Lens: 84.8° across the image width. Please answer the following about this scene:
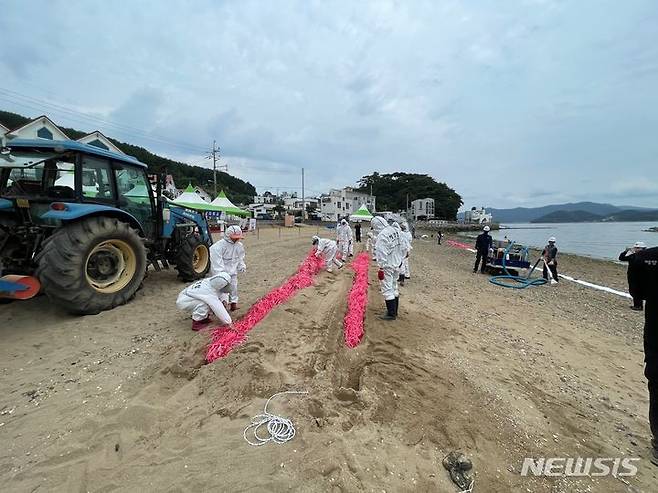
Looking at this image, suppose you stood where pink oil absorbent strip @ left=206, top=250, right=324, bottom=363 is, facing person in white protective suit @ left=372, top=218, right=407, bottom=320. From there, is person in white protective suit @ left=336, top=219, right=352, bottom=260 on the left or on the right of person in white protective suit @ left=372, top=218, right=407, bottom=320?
left

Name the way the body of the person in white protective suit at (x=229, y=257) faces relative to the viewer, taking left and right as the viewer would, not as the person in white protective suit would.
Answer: facing the viewer and to the right of the viewer

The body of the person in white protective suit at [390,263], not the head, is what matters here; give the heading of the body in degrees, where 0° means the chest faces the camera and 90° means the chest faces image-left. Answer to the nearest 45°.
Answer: approximately 135°

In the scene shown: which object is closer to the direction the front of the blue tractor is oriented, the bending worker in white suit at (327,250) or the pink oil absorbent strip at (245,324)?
the bending worker in white suit

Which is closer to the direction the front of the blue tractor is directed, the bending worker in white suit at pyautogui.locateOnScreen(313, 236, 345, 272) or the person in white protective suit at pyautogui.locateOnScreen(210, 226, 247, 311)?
the bending worker in white suit

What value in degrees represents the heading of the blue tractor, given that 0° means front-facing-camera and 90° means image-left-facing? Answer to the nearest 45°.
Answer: approximately 225°

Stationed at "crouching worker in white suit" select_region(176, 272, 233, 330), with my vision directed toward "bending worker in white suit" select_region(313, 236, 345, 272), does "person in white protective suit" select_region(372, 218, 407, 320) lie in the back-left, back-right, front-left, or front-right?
front-right

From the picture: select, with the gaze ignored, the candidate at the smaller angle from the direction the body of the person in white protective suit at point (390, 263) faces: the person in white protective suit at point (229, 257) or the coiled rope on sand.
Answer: the person in white protective suit

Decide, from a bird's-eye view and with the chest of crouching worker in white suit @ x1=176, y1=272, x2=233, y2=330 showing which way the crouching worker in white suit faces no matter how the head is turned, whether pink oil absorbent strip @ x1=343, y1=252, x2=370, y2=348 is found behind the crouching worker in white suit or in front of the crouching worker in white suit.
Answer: in front

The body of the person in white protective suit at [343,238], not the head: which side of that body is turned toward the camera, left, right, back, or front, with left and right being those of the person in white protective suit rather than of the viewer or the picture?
front

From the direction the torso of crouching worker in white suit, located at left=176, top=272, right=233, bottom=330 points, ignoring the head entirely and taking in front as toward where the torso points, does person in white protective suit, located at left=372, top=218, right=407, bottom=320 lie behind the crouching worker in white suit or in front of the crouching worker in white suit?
in front

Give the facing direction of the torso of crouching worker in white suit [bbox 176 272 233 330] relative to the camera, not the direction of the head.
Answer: to the viewer's right

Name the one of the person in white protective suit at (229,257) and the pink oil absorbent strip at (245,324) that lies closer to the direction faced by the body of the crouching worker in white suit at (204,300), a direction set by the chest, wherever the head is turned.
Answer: the pink oil absorbent strip

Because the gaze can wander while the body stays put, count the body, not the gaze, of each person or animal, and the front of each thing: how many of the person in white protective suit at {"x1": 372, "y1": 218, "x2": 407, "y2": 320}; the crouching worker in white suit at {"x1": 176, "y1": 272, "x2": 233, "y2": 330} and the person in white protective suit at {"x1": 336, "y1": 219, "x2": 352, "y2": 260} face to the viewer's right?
1

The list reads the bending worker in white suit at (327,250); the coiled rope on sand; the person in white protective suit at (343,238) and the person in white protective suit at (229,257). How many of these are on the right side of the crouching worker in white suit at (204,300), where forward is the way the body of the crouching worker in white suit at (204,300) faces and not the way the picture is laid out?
1
